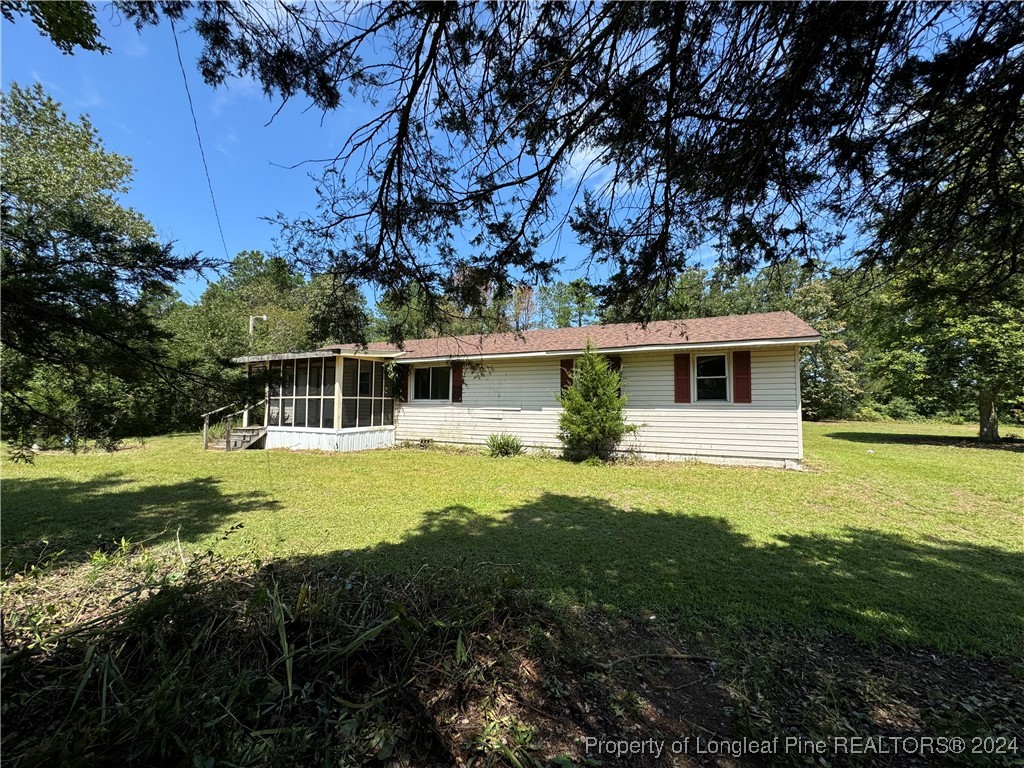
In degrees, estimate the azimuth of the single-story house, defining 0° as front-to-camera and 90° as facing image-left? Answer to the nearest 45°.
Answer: approximately 45°

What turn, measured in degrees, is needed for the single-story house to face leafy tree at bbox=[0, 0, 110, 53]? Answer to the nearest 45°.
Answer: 0° — it already faces it

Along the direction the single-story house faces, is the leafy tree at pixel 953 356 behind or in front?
behind

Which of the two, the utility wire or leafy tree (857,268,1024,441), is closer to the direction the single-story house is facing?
the utility wire
